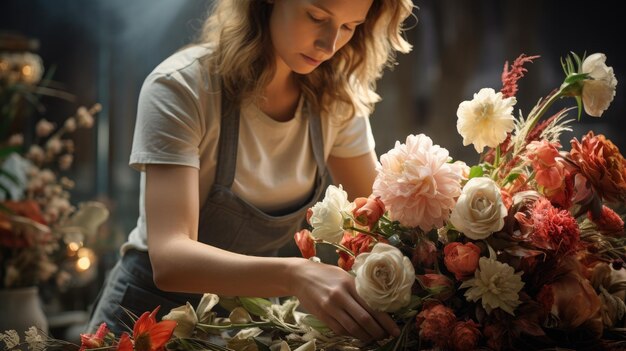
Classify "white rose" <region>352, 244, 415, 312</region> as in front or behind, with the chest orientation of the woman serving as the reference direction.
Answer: in front

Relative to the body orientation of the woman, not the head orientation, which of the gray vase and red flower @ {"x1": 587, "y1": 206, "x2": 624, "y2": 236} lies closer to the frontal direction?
the red flower

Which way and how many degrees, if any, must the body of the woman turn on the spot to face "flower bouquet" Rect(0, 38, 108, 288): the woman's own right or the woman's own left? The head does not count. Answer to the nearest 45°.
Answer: approximately 180°

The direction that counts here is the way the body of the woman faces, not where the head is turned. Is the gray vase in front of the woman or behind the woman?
behind

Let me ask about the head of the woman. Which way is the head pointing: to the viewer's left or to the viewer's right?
to the viewer's right

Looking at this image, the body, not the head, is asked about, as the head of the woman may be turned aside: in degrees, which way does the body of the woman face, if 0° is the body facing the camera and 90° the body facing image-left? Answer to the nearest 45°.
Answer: approximately 315°

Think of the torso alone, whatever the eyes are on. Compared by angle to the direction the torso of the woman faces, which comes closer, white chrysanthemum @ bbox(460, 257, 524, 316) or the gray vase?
the white chrysanthemum
